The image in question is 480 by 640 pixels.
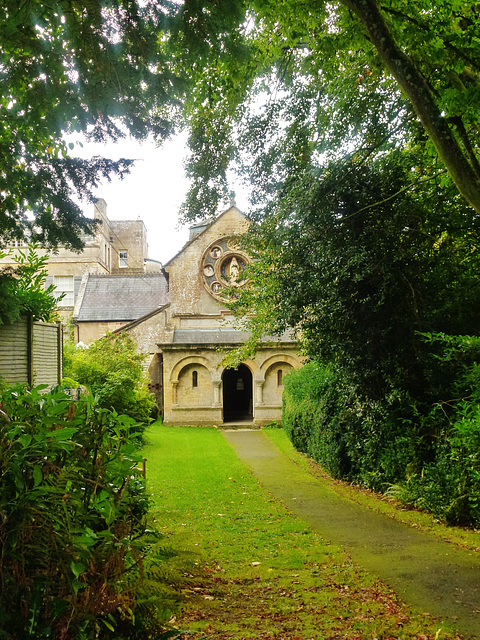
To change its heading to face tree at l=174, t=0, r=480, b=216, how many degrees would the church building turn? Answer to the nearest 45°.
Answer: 0° — it already faces it

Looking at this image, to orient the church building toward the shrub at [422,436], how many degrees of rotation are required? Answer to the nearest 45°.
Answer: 0° — it already faces it

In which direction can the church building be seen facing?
toward the camera

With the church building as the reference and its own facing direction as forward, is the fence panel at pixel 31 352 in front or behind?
in front

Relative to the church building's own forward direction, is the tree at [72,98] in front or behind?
in front

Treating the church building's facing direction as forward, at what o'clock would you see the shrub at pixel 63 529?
The shrub is roughly at 12 o'clock from the church building.

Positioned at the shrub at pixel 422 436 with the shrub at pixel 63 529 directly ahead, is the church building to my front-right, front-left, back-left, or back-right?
back-right
